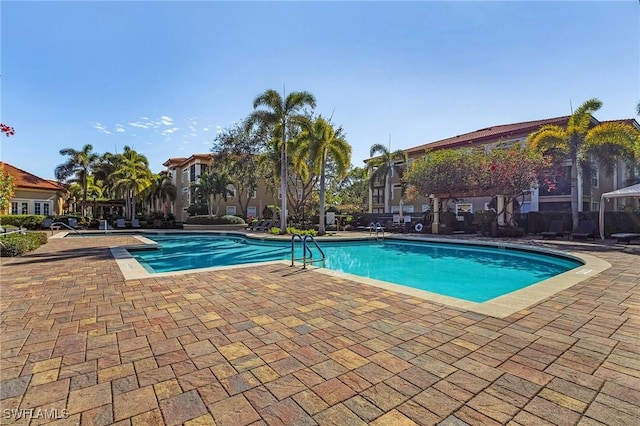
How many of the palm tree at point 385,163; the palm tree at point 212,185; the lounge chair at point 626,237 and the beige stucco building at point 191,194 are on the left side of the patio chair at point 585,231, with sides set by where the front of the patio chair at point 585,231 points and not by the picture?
1

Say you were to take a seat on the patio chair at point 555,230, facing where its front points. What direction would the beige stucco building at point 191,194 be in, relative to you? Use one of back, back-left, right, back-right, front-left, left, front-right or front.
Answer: front-right

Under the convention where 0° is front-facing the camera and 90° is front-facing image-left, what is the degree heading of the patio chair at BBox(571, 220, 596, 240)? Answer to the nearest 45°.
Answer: approximately 45°

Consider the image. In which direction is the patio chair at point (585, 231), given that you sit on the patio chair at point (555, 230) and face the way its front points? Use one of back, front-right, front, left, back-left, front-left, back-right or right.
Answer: left

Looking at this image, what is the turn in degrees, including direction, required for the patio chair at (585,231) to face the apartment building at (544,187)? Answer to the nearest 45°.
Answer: approximately 135° to its right

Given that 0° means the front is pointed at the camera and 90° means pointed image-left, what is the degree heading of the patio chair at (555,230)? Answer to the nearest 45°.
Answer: approximately 45°

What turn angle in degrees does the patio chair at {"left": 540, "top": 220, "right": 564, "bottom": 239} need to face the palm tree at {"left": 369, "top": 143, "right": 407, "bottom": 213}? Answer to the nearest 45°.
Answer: approximately 90° to its right

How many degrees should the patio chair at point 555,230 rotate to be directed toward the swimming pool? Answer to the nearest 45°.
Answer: approximately 45° to its left

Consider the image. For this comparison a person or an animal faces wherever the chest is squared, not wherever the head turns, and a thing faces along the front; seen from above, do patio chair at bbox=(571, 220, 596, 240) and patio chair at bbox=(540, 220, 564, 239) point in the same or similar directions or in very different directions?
same or similar directions

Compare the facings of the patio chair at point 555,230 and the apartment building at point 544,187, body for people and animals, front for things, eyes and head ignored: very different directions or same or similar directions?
same or similar directions

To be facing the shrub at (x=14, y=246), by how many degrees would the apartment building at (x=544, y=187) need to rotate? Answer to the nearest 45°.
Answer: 0° — it already faces it

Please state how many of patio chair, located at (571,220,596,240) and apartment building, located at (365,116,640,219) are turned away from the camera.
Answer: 0

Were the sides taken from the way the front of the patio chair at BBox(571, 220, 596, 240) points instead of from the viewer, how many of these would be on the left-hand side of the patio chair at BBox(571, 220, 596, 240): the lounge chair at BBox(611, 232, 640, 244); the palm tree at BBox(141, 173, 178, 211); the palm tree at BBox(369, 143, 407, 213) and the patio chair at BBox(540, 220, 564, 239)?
1

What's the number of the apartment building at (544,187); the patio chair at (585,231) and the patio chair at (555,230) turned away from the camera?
0
